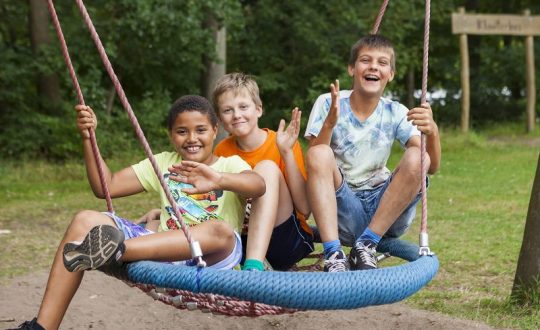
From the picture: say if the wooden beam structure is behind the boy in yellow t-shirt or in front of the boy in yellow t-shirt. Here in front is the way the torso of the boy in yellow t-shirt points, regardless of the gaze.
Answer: behind

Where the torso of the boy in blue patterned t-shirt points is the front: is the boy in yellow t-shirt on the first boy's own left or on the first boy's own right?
on the first boy's own right

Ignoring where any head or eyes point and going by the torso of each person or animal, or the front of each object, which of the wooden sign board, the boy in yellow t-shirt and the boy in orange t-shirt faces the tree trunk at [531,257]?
the wooden sign board

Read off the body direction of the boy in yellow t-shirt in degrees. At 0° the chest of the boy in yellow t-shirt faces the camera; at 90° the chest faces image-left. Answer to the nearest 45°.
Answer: approximately 0°

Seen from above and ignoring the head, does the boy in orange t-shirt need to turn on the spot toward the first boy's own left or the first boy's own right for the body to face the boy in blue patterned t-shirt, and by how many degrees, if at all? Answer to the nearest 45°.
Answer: approximately 135° to the first boy's own left

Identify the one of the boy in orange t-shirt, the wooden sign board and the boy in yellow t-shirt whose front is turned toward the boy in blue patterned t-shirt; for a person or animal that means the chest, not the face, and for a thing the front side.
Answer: the wooden sign board

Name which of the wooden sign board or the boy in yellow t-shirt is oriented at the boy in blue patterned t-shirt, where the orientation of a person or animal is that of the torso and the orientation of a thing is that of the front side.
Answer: the wooden sign board

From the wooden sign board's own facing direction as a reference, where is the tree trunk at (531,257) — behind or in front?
in front

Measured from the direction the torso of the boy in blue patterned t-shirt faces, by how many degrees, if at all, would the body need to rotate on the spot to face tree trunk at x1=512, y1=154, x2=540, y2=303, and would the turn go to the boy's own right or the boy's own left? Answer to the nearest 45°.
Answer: approximately 135° to the boy's own left
